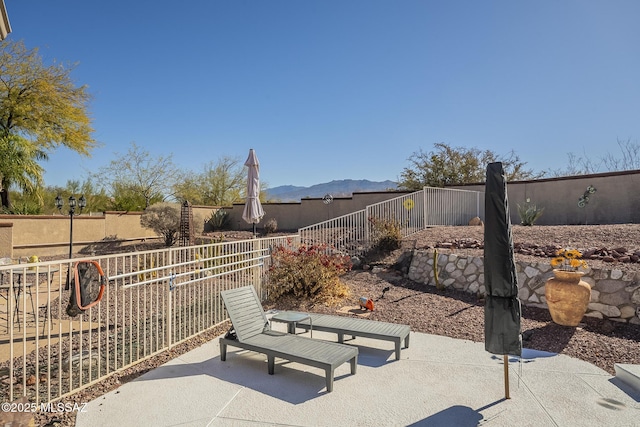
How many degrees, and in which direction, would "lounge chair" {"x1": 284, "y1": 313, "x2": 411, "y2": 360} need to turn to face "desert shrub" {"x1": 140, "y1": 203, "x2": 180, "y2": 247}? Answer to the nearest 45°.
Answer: approximately 180°

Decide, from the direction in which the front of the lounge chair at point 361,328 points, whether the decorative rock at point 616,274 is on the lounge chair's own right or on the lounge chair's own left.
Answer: on the lounge chair's own left

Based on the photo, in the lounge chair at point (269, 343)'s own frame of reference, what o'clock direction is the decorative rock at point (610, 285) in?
The decorative rock is roughly at 10 o'clock from the lounge chair.

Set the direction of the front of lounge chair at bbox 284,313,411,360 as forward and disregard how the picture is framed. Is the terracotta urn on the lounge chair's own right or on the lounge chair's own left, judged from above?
on the lounge chair's own left

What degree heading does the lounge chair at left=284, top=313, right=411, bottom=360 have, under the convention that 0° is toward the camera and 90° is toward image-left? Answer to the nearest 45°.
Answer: approximately 315°

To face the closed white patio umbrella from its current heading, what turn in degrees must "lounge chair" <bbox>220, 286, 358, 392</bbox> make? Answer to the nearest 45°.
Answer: approximately 135° to its left

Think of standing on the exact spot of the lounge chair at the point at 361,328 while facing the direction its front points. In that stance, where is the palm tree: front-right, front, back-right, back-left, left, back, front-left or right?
back

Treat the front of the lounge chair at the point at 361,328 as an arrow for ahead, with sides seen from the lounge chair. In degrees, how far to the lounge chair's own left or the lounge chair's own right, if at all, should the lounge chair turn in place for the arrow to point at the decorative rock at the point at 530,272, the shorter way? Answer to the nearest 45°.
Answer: approximately 90° to the lounge chair's own left

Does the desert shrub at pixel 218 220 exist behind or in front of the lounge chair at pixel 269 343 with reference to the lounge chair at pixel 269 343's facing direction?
behind

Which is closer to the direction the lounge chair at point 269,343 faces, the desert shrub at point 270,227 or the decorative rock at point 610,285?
the decorative rock
